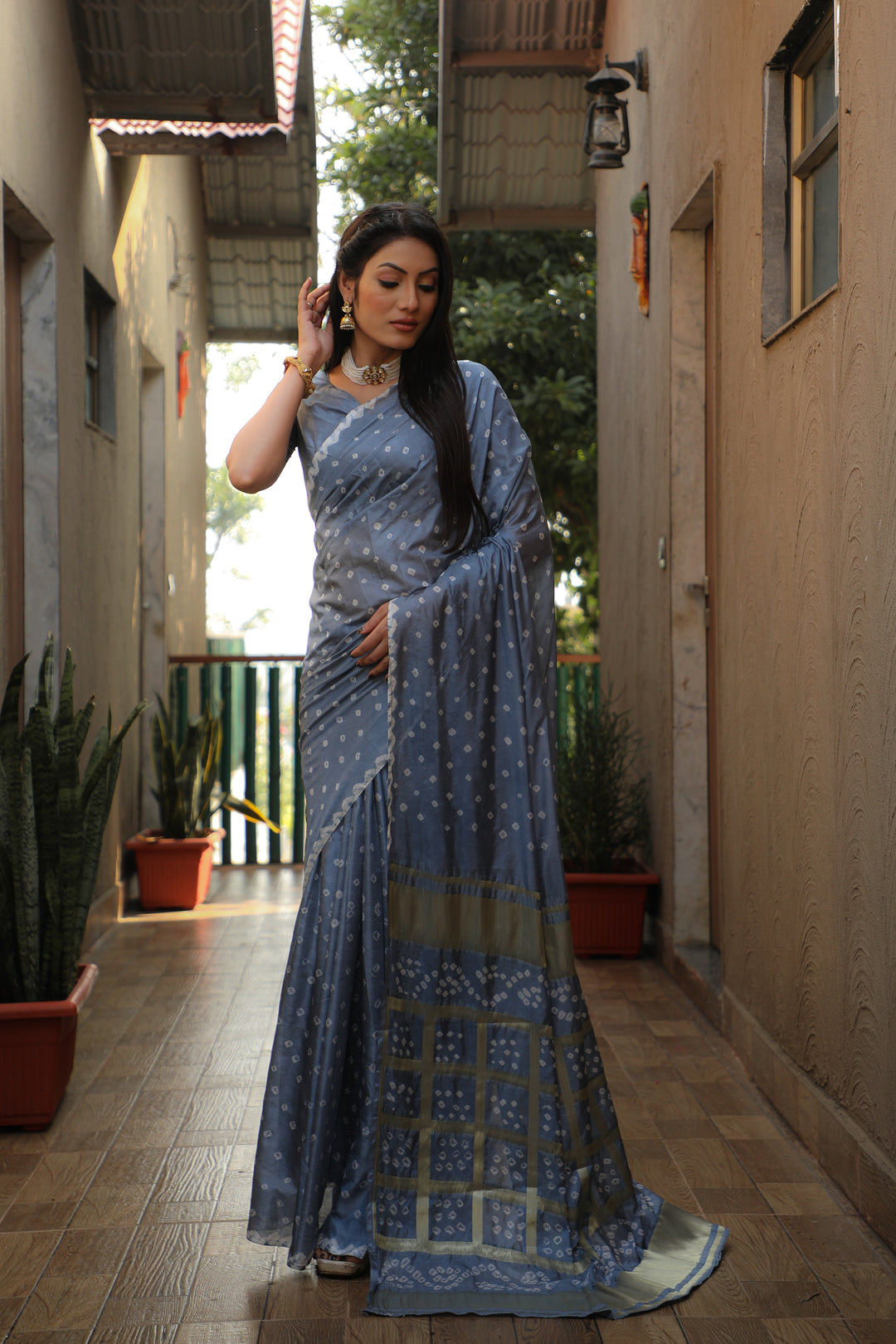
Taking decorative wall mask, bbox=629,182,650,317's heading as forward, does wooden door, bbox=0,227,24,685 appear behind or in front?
in front

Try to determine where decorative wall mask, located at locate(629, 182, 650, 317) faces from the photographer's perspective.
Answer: facing to the left of the viewer

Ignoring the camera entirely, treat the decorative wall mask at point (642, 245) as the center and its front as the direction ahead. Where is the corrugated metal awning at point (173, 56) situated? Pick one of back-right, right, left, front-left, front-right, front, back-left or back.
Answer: front

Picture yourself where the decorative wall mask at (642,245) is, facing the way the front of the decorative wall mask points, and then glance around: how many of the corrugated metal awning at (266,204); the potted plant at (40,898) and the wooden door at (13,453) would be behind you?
0

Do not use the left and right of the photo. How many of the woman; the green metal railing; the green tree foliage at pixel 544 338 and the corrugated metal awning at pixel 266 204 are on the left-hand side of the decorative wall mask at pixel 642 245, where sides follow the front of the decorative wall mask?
1

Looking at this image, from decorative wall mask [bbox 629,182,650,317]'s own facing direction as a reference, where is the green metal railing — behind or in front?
in front

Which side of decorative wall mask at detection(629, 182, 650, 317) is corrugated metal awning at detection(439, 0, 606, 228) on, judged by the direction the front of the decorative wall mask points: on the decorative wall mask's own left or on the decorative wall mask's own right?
on the decorative wall mask's own right

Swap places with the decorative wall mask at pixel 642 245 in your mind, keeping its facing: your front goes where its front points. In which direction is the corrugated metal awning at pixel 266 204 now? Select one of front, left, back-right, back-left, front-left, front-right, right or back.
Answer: front-right

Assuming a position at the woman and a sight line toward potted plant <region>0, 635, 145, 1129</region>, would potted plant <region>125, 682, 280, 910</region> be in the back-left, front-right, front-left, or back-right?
front-right

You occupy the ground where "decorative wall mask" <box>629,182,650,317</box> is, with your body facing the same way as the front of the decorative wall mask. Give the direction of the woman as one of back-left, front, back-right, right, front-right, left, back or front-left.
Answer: left

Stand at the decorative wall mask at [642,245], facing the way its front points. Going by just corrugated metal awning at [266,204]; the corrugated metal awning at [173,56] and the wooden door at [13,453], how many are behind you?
0

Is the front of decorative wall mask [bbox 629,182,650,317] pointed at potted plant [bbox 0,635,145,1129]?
no

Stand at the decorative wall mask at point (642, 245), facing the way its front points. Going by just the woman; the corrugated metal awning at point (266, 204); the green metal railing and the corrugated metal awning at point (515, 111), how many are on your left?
1

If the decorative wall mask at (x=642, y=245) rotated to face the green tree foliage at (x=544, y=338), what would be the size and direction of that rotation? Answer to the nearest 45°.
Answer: approximately 90° to its right

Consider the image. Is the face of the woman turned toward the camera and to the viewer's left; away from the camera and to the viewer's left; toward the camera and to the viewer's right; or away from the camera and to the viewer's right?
toward the camera and to the viewer's right

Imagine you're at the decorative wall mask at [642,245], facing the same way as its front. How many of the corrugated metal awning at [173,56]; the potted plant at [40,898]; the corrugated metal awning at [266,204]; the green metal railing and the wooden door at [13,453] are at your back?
0
